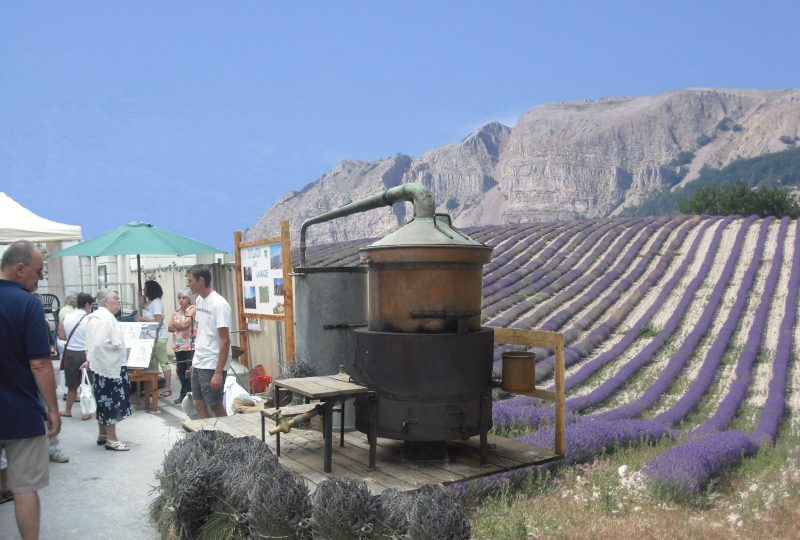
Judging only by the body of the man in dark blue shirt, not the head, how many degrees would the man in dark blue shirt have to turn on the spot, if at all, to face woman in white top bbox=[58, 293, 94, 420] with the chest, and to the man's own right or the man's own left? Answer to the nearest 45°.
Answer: approximately 45° to the man's own left

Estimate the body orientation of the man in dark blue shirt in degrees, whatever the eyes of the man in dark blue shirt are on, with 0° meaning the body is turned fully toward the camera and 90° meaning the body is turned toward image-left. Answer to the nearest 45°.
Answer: approximately 225°

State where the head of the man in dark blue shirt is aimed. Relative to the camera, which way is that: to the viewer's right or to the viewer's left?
to the viewer's right

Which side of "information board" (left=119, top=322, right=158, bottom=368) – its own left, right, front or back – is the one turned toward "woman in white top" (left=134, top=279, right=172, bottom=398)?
back

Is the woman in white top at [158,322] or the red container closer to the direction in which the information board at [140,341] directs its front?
the red container

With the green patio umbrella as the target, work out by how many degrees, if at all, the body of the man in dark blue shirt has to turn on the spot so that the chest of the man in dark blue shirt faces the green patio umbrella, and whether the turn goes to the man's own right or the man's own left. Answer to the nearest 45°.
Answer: approximately 45° to the man's own left

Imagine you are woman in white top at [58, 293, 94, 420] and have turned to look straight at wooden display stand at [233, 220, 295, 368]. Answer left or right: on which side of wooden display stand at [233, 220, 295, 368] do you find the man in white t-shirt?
right
